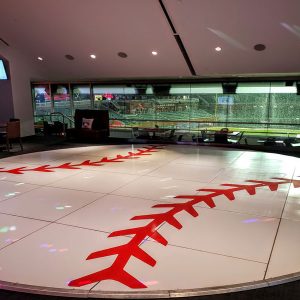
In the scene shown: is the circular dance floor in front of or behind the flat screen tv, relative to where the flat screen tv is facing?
in front

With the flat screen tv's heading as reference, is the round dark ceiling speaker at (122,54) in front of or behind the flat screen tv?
in front

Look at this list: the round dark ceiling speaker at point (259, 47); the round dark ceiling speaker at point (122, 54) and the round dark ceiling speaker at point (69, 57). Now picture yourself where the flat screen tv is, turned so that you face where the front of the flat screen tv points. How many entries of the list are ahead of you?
3

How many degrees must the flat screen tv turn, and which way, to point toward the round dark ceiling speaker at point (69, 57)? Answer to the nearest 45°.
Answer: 0° — it already faces it

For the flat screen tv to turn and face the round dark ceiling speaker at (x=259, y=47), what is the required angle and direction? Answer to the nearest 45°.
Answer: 0° — it already faces it

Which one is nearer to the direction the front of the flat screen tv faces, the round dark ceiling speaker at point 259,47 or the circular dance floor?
the round dark ceiling speaker

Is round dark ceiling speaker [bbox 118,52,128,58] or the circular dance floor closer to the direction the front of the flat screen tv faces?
the round dark ceiling speaker

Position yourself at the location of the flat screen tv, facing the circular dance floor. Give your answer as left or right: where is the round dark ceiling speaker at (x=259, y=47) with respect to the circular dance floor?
left

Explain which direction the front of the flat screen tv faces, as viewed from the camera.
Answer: facing the viewer and to the right of the viewer
